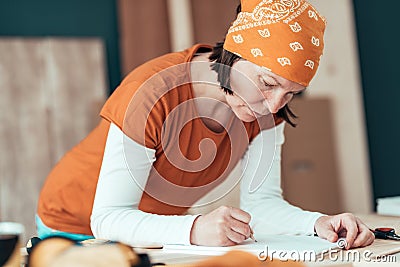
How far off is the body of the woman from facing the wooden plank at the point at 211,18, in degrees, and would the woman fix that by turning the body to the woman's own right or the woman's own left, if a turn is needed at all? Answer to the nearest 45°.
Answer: approximately 135° to the woman's own left

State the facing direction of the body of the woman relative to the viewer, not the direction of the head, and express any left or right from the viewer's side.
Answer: facing the viewer and to the right of the viewer

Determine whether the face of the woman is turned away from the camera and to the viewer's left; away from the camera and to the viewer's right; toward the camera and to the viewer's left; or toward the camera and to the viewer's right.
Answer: toward the camera and to the viewer's right

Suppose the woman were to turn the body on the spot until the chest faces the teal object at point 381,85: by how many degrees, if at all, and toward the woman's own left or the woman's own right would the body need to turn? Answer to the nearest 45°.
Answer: approximately 90° to the woman's own left

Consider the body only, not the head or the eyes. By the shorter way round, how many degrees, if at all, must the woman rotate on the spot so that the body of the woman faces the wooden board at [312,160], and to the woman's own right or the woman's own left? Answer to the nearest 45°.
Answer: approximately 135° to the woman's own left

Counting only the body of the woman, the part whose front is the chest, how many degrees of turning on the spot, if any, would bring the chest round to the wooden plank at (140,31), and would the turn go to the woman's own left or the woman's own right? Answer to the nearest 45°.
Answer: approximately 135° to the woman's own left

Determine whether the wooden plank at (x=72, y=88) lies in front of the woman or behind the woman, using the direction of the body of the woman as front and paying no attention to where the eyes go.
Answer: behind
